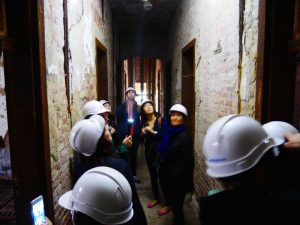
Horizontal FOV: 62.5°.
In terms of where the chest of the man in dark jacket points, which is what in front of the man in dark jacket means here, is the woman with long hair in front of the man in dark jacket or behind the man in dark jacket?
in front

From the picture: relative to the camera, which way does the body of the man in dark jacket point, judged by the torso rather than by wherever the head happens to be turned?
toward the camera
